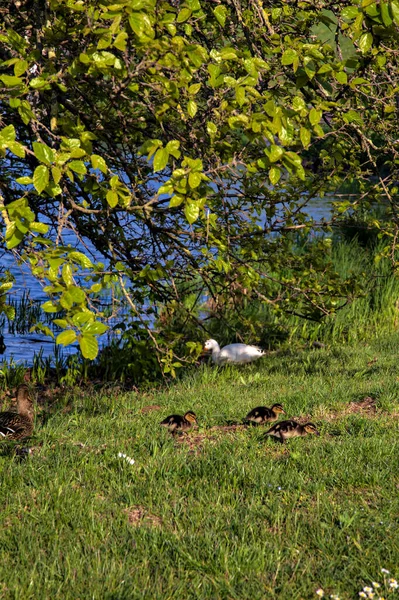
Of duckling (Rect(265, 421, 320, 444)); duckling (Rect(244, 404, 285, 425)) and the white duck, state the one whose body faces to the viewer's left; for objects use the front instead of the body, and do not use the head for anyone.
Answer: the white duck

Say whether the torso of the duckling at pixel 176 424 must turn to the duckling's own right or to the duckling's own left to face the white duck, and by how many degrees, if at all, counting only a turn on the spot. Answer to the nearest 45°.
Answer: approximately 90° to the duckling's own left

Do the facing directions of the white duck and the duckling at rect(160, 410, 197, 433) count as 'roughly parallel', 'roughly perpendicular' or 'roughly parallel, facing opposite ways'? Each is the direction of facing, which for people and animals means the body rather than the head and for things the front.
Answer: roughly parallel, facing opposite ways

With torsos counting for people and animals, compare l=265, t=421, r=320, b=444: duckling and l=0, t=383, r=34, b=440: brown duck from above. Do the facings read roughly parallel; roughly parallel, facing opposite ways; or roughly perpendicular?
roughly parallel

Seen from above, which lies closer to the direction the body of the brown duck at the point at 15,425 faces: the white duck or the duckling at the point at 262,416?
the duckling

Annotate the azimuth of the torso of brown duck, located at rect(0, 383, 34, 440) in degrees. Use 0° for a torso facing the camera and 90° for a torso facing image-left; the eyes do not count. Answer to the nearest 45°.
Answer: approximately 270°

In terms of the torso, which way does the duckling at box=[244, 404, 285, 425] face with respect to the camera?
to the viewer's right

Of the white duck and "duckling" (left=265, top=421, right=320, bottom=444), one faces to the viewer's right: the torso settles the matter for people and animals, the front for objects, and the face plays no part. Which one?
the duckling

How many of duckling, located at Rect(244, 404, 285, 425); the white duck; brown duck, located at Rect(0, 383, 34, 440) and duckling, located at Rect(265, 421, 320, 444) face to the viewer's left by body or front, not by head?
1

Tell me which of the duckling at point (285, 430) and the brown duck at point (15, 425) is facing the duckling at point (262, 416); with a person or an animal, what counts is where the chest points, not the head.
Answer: the brown duck

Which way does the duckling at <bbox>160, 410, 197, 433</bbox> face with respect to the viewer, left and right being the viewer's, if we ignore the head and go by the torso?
facing to the right of the viewer

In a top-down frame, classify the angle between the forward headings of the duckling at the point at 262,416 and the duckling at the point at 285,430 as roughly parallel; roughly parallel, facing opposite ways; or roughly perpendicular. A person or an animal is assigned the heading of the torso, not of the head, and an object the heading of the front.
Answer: roughly parallel

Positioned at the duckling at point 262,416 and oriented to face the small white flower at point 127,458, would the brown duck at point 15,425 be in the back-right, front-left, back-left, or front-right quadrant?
front-right

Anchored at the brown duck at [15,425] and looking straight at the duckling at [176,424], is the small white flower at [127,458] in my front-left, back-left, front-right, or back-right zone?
front-right

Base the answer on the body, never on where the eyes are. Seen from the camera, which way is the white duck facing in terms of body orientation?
to the viewer's left
